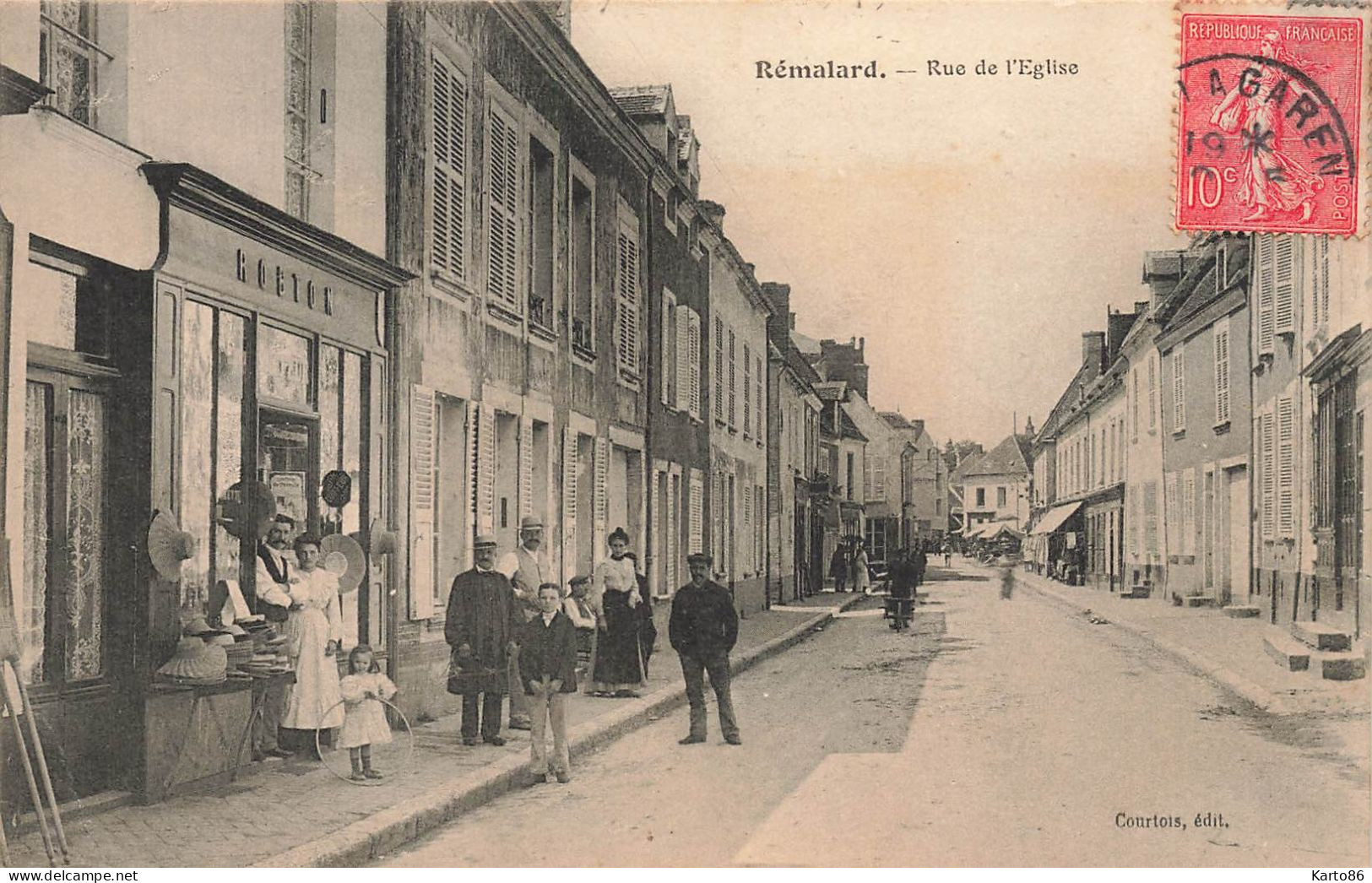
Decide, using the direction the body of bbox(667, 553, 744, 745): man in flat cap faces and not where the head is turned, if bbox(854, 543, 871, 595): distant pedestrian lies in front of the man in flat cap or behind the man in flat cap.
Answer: behind

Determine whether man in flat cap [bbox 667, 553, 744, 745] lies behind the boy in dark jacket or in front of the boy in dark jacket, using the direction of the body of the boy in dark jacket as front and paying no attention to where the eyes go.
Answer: behind

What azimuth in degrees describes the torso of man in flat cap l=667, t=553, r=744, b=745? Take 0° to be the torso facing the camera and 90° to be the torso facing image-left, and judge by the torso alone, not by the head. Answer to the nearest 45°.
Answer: approximately 0°

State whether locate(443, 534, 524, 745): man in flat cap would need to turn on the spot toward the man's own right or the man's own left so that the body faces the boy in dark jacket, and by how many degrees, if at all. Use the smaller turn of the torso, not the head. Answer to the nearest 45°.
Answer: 0° — they already face them
